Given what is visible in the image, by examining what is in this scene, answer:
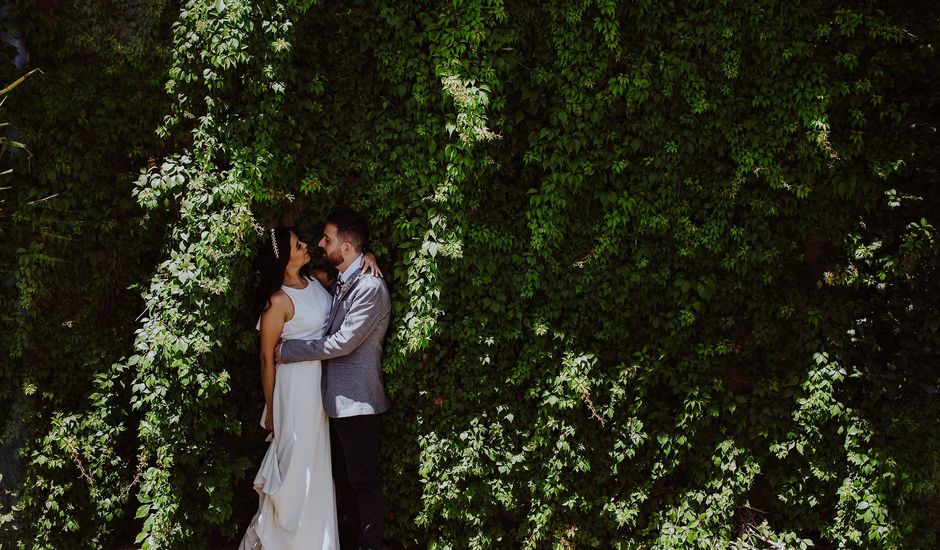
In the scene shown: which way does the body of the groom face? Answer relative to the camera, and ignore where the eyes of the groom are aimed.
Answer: to the viewer's left

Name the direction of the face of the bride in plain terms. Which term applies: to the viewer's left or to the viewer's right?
to the viewer's right

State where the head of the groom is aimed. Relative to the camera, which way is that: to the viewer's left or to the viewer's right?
to the viewer's left
